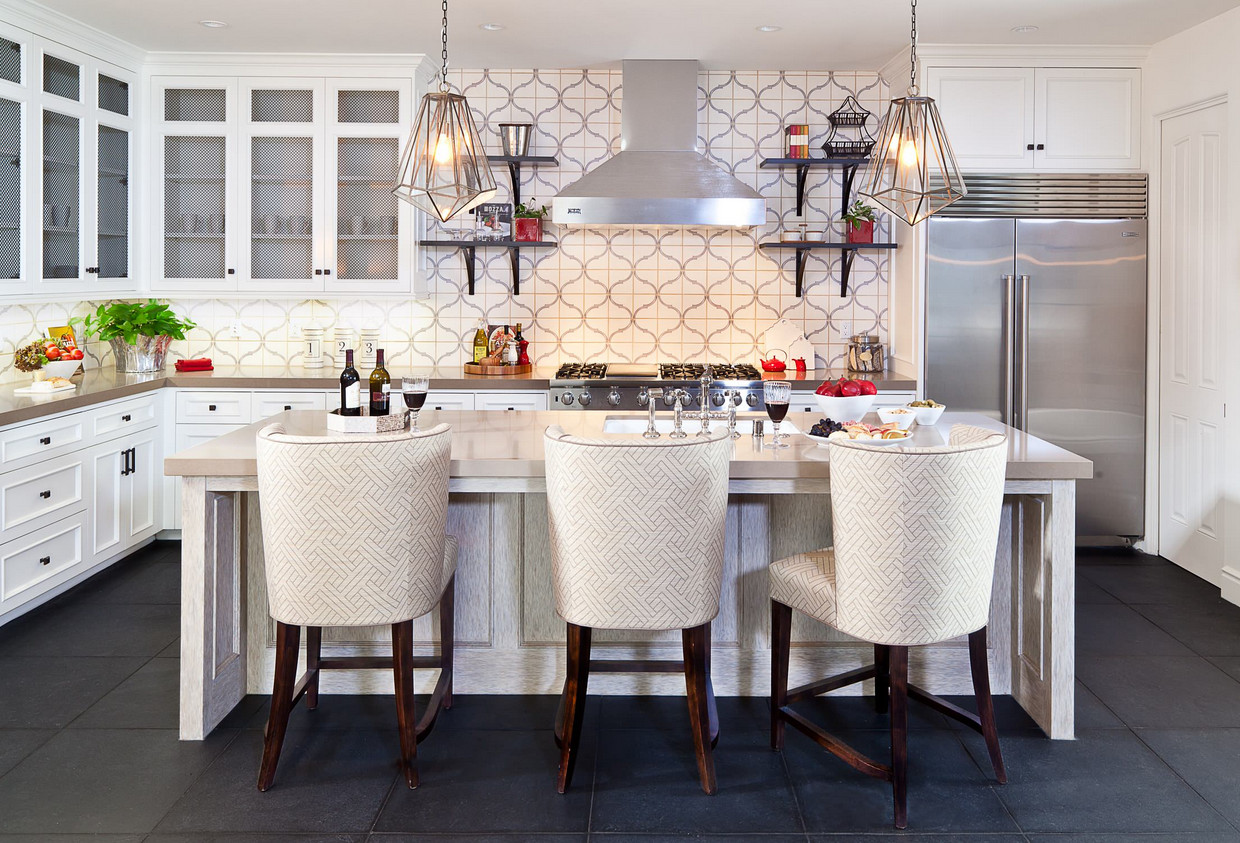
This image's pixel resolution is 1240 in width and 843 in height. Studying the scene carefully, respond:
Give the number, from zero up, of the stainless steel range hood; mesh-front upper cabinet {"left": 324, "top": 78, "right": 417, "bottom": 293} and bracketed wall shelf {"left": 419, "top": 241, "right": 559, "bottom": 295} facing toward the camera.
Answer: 3

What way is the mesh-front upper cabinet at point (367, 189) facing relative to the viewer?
toward the camera

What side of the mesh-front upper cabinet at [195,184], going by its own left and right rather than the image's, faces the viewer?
front

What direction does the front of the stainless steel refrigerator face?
toward the camera

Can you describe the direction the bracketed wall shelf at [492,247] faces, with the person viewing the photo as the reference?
facing the viewer

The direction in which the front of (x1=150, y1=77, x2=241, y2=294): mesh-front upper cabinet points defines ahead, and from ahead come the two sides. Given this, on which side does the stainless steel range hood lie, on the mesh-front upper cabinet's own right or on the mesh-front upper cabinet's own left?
on the mesh-front upper cabinet's own left

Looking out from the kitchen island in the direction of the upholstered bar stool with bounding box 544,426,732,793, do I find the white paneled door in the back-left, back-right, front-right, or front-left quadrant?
back-left

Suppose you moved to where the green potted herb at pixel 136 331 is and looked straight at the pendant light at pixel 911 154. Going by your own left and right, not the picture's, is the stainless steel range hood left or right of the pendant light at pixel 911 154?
left

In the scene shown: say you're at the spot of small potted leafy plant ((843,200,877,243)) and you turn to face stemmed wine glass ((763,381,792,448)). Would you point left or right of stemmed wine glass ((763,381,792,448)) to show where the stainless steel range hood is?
right

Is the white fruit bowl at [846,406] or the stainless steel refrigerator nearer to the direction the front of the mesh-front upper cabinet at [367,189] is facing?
the white fruit bowl
